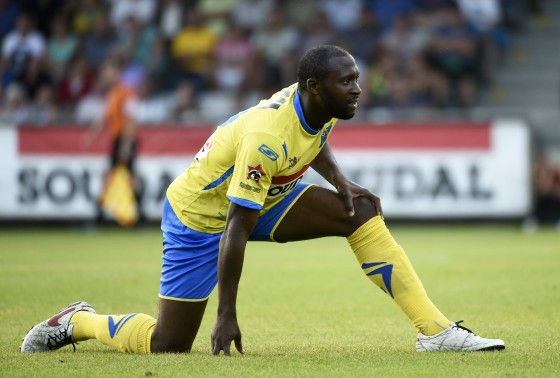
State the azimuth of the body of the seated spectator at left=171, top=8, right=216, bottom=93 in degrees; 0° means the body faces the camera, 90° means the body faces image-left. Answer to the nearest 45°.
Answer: approximately 0°

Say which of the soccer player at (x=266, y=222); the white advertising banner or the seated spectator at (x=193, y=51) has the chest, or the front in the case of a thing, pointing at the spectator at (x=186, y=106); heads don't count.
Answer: the seated spectator

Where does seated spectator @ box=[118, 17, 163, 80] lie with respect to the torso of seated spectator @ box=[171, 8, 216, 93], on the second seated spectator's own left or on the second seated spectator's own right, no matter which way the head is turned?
on the second seated spectator's own right

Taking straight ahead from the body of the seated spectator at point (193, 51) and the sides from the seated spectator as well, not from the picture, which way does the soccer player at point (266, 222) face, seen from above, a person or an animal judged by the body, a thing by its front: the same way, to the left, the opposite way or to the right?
to the left

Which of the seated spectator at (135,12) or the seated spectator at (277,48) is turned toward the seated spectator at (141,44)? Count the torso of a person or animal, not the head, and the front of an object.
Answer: the seated spectator at (135,12)

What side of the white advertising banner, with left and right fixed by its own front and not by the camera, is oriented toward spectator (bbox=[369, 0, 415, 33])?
back

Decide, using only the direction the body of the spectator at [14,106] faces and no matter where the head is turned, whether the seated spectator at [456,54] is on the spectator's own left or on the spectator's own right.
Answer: on the spectator's own left

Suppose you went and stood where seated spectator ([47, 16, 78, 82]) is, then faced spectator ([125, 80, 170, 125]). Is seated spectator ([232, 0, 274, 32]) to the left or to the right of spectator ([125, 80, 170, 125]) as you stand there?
left

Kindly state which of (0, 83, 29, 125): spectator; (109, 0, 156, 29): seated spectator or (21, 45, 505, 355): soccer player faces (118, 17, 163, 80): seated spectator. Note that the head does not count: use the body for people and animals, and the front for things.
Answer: (109, 0, 156, 29): seated spectator

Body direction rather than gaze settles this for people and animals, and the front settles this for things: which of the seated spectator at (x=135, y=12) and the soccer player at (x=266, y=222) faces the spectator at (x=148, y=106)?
the seated spectator

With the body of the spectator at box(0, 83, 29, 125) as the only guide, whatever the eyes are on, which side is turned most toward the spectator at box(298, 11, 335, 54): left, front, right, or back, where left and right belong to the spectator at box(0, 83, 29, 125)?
left

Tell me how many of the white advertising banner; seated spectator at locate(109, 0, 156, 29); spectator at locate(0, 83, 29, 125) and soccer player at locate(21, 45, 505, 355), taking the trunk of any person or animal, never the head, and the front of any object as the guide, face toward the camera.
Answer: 3

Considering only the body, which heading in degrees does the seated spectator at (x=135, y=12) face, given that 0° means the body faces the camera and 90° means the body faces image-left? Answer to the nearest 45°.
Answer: approximately 0°

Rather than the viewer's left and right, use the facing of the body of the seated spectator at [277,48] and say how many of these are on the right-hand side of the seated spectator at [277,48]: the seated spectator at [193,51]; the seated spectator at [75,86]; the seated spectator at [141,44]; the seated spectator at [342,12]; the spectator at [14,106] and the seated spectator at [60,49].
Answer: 5

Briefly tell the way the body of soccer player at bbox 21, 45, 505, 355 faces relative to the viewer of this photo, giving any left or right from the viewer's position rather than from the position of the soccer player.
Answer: facing to the right of the viewer

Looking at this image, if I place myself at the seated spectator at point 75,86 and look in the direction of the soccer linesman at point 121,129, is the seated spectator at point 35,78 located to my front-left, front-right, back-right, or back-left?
back-right

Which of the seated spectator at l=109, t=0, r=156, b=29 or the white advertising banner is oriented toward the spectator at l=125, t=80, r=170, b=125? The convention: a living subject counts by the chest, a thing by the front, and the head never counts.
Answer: the seated spectator
